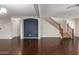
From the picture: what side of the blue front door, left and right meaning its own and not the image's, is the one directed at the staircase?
left

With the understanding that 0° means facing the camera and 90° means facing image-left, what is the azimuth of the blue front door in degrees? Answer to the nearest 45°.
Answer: approximately 0°

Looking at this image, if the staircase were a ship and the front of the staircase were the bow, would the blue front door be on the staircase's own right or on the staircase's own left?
on the staircase's own right
